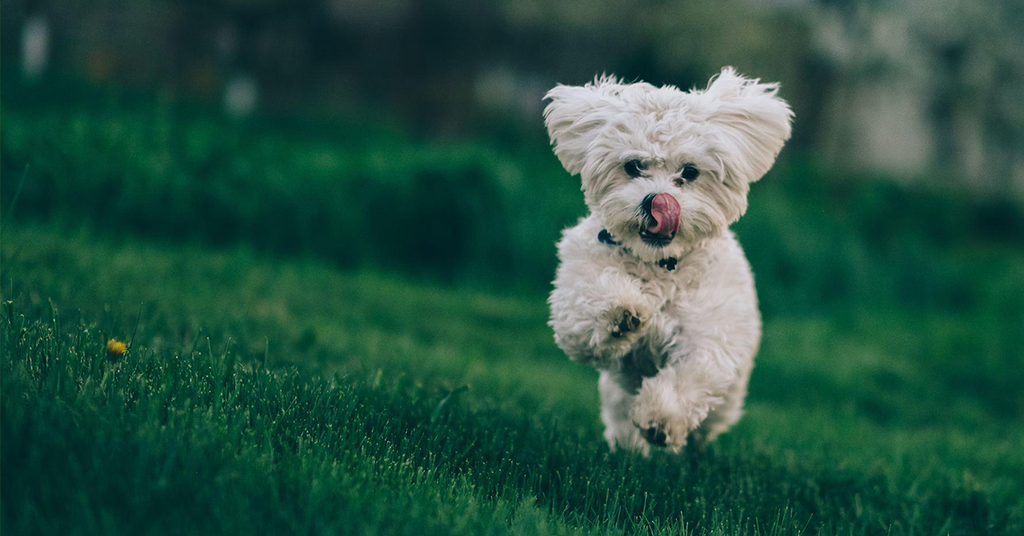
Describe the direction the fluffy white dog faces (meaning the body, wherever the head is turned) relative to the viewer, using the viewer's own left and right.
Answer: facing the viewer

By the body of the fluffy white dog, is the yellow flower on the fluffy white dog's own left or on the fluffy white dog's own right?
on the fluffy white dog's own right
